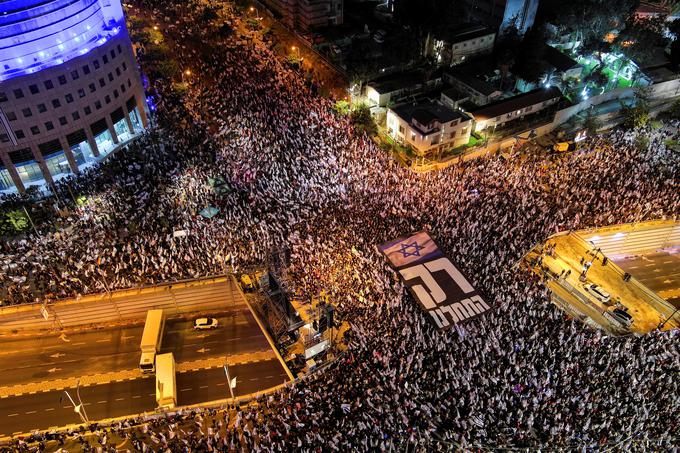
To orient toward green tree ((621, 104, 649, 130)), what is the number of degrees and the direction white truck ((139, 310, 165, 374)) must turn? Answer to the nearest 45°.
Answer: approximately 90° to its left

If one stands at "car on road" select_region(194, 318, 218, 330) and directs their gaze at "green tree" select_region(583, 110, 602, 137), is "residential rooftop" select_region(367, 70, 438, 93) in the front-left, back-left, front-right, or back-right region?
front-left

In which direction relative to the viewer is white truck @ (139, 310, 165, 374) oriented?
toward the camera

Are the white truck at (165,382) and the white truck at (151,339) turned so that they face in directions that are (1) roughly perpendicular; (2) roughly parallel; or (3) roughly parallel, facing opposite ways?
roughly parallel

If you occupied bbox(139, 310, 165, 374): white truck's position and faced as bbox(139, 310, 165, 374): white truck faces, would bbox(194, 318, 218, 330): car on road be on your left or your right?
on your left

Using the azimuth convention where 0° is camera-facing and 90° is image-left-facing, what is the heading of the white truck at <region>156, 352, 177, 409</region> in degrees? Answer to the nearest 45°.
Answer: approximately 0°

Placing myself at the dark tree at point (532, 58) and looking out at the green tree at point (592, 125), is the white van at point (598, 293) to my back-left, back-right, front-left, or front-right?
front-right

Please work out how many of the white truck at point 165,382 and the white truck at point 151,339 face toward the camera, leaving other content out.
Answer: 2
